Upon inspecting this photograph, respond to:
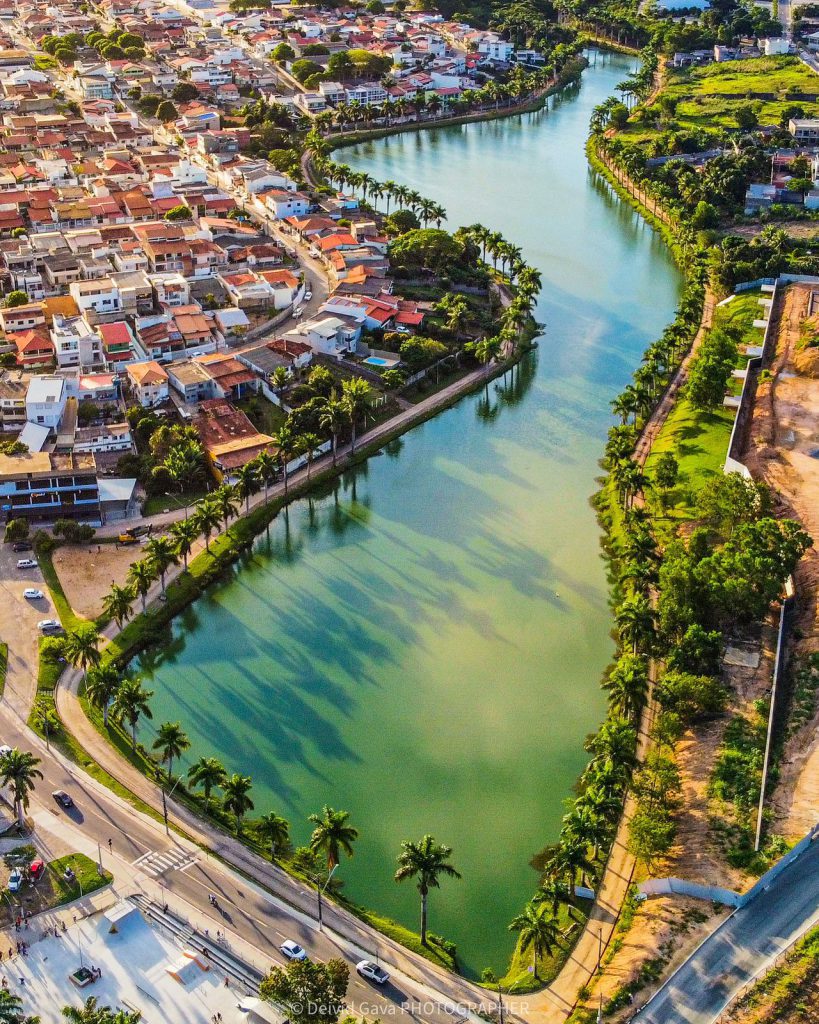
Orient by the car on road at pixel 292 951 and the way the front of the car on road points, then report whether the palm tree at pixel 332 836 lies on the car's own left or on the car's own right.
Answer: on the car's own left

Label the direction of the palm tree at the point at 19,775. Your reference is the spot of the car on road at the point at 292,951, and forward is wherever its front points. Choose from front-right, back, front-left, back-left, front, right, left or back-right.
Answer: back

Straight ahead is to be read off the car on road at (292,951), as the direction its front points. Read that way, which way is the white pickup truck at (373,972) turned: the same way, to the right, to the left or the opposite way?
the opposite way

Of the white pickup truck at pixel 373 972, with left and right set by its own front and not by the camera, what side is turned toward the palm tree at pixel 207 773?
front

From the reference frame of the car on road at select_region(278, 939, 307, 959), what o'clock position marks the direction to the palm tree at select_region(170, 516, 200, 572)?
The palm tree is roughly at 7 o'clock from the car on road.

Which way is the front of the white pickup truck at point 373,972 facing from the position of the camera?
facing away from the viewer and to the left of the viewer

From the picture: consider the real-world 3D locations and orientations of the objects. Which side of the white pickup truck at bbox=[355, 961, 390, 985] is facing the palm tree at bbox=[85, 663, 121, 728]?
front

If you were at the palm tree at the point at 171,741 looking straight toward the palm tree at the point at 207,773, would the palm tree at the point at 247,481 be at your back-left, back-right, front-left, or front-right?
back-left

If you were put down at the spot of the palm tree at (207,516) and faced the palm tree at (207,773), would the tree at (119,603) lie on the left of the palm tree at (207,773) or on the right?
right

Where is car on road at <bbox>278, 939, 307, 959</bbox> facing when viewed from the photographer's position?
facing the viewer and to the right of the viewer

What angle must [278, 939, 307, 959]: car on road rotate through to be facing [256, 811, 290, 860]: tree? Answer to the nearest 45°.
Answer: approximately 135° to its left
